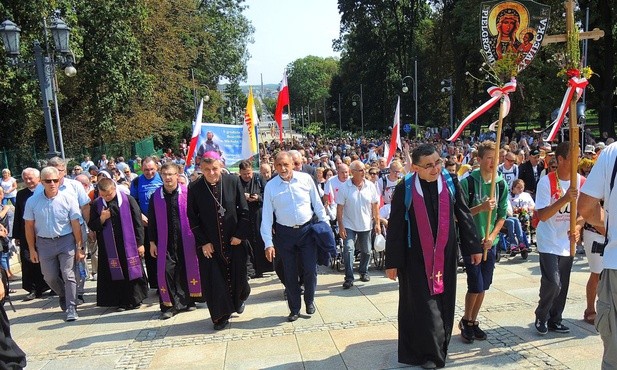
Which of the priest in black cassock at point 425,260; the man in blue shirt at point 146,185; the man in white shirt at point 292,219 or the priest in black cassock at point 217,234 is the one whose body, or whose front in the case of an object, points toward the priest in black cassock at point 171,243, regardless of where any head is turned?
the man in blue shirt

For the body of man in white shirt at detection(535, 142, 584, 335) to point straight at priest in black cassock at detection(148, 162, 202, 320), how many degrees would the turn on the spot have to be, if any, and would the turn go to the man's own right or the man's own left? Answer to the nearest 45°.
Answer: approximately 135° to the man's own right

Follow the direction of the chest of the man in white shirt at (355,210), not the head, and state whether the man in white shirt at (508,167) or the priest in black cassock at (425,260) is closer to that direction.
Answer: the priest in black cassock

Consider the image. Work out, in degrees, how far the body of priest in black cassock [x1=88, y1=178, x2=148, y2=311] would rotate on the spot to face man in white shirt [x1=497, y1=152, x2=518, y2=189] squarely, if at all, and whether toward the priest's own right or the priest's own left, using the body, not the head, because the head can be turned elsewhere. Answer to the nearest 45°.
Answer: approximately 90° to the priest's own left

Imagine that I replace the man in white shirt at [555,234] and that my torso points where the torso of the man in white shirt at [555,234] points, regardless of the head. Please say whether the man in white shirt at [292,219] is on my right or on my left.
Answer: on my right

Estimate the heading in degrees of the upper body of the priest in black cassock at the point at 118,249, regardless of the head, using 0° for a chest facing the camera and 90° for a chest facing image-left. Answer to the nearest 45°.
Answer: approximately 0°

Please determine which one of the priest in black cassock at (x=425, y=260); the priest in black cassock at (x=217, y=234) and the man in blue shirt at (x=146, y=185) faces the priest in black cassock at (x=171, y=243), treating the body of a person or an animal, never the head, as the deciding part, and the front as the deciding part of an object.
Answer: the man in blue shirt

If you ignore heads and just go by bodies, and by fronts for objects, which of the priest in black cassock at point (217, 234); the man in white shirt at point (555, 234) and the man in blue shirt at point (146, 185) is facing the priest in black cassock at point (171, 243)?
the man in blue shirt

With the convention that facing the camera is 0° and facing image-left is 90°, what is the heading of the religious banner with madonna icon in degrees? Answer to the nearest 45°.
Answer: approximately 0°
